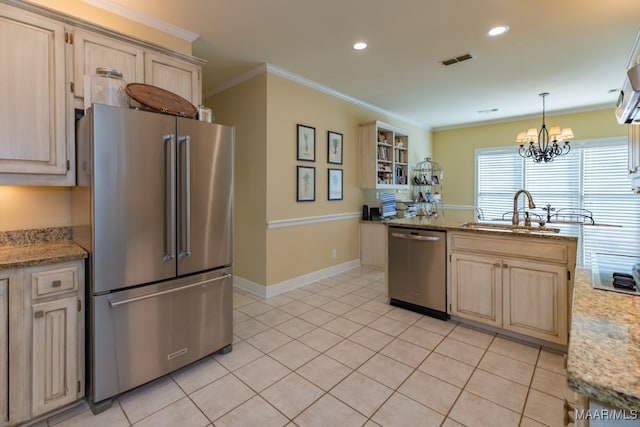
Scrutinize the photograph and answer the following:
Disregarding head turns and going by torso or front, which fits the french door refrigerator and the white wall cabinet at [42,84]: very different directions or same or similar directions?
same or similar directions

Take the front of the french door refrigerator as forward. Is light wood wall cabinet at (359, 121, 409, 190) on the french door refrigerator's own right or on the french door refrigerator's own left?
on the french door refrigerator's own left

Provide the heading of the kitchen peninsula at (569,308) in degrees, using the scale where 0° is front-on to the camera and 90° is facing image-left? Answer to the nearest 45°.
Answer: approximately 45°

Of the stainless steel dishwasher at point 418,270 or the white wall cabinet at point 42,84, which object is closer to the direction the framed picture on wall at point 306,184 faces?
the stainless steel dishwasher

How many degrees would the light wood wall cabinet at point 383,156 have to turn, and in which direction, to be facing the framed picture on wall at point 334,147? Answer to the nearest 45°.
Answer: approximately 90° to its right

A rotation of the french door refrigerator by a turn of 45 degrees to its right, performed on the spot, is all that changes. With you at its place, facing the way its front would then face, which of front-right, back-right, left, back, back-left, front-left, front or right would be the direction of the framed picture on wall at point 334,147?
back-left

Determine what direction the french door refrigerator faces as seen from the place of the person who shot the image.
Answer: facing the viewer and to the right of the viewer

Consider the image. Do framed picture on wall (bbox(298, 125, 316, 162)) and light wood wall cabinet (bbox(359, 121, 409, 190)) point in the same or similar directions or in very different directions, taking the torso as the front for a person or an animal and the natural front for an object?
same or similar directions

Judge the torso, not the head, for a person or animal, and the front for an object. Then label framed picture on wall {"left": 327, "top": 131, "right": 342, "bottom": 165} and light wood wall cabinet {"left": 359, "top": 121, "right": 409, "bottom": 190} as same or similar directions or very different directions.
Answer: same or similar directions

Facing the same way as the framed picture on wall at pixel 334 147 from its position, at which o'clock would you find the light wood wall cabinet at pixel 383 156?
The light wood wall cabinet is roughly at 9 o'clock from the framed picture on wall.

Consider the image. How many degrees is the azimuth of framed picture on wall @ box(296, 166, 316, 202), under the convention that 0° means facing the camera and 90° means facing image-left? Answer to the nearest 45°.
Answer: approximately 315°
